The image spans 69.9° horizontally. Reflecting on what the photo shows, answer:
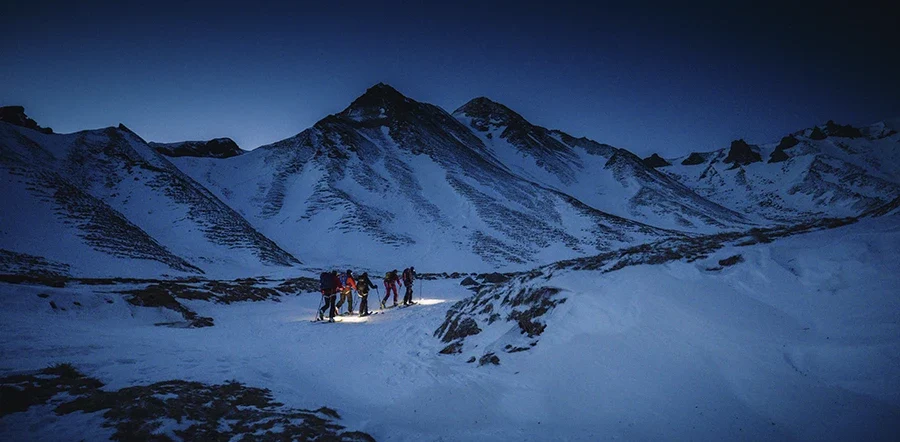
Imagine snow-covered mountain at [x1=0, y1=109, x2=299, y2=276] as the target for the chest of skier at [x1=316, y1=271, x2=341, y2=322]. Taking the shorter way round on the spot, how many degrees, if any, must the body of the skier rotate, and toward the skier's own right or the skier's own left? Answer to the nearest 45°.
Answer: approximately 90° to the skier's own left

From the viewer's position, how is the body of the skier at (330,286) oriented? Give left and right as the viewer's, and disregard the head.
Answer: facing away from the viewer and to the right of the viewer
